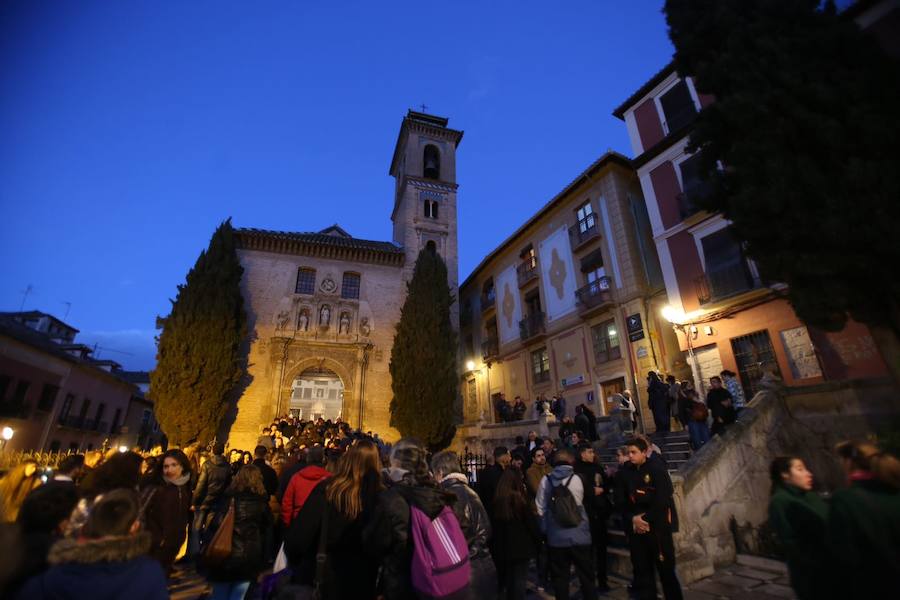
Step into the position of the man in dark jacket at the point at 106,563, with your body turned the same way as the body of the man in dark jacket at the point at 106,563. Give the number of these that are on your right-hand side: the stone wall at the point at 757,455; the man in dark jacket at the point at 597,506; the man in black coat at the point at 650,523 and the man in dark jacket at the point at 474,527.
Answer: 4

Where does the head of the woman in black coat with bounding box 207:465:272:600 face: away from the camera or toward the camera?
away from the camera

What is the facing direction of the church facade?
toward the camera

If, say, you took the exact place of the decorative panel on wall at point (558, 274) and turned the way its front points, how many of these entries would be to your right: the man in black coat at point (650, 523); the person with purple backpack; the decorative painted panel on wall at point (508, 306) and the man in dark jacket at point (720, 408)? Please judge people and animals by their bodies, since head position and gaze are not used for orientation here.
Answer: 1

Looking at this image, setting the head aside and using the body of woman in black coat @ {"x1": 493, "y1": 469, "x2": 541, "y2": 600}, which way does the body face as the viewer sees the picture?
away from the camera

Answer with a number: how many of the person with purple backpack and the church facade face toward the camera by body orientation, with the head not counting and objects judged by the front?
1

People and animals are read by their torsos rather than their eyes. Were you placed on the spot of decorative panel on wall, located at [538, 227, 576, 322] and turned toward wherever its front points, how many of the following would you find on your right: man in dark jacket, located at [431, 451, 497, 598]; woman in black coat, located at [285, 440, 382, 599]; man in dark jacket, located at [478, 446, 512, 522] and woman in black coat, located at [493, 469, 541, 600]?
0

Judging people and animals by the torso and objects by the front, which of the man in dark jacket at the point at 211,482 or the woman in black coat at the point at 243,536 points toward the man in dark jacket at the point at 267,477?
the woman in black coat

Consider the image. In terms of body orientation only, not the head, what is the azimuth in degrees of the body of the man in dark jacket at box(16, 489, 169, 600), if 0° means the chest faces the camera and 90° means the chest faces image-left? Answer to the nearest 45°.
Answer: approximately 180°

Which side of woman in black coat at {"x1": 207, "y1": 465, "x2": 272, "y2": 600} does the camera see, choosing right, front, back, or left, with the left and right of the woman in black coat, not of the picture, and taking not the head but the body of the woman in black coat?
back

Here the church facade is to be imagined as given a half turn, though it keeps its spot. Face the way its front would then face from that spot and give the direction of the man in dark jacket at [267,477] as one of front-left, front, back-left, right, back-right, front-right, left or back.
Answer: back

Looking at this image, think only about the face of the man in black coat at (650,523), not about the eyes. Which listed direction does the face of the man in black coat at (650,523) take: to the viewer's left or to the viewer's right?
to the viewer's left

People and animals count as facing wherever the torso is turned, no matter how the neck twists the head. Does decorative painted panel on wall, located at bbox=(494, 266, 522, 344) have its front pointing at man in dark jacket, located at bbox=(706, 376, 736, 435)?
no

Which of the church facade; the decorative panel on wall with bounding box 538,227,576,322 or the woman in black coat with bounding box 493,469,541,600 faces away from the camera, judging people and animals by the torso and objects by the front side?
the woman in black coat

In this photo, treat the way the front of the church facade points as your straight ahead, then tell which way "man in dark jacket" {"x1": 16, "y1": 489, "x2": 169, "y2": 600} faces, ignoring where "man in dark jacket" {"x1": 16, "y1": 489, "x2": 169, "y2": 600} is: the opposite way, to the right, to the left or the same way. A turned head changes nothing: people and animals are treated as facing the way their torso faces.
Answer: the opposite way

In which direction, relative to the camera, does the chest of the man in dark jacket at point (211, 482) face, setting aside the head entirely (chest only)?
away from the camera

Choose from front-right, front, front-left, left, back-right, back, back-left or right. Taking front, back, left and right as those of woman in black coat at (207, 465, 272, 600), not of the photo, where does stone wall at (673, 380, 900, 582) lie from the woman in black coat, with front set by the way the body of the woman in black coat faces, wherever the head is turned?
right

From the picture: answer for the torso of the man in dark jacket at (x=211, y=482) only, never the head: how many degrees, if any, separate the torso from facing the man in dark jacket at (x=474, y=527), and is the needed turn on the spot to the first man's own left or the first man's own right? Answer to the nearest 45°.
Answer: approximately 135° to the first man's own right

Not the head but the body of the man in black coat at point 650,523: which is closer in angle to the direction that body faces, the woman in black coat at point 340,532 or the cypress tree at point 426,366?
the woman in black coat

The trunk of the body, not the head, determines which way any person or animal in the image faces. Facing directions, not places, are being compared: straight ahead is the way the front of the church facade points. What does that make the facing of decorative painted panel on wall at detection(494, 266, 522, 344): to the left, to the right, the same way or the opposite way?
to the right

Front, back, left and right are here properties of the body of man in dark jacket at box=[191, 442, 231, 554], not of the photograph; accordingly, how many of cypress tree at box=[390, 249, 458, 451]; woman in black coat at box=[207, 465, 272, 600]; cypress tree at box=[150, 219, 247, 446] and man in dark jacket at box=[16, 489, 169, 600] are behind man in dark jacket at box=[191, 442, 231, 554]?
2

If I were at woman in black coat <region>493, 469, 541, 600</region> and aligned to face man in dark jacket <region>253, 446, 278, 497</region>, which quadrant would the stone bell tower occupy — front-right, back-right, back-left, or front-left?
front-right
